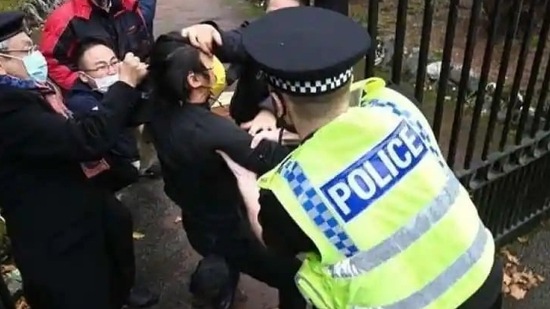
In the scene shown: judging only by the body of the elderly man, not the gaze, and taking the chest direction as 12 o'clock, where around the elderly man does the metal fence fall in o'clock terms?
The metal fence is roughly at 12 o'clock from the elderly man.

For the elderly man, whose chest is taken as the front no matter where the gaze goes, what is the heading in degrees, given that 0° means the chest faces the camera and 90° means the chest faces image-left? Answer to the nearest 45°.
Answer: approximately 270°

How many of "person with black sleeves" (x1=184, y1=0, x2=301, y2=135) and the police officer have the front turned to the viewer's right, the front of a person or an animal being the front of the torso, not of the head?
0

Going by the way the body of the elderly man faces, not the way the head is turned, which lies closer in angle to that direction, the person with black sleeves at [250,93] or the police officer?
the person with black sleeves

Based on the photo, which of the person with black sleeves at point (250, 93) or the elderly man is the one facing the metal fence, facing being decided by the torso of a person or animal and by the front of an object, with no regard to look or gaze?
the elderly man

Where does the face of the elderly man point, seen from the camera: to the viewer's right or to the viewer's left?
to the viewer's right

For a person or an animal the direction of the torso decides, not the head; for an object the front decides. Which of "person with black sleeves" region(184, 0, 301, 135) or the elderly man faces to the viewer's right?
the elderly man

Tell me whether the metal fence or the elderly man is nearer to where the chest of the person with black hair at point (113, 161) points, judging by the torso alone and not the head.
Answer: the metal fence

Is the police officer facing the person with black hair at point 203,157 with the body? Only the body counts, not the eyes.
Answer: yes

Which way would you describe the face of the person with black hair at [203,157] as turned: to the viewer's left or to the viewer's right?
to the viewer's right

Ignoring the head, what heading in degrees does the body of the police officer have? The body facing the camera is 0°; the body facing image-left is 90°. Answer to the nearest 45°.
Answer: approximately 135°

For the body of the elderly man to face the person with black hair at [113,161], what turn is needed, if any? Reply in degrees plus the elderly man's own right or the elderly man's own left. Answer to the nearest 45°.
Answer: approximately 45° to the elderly man's own left
